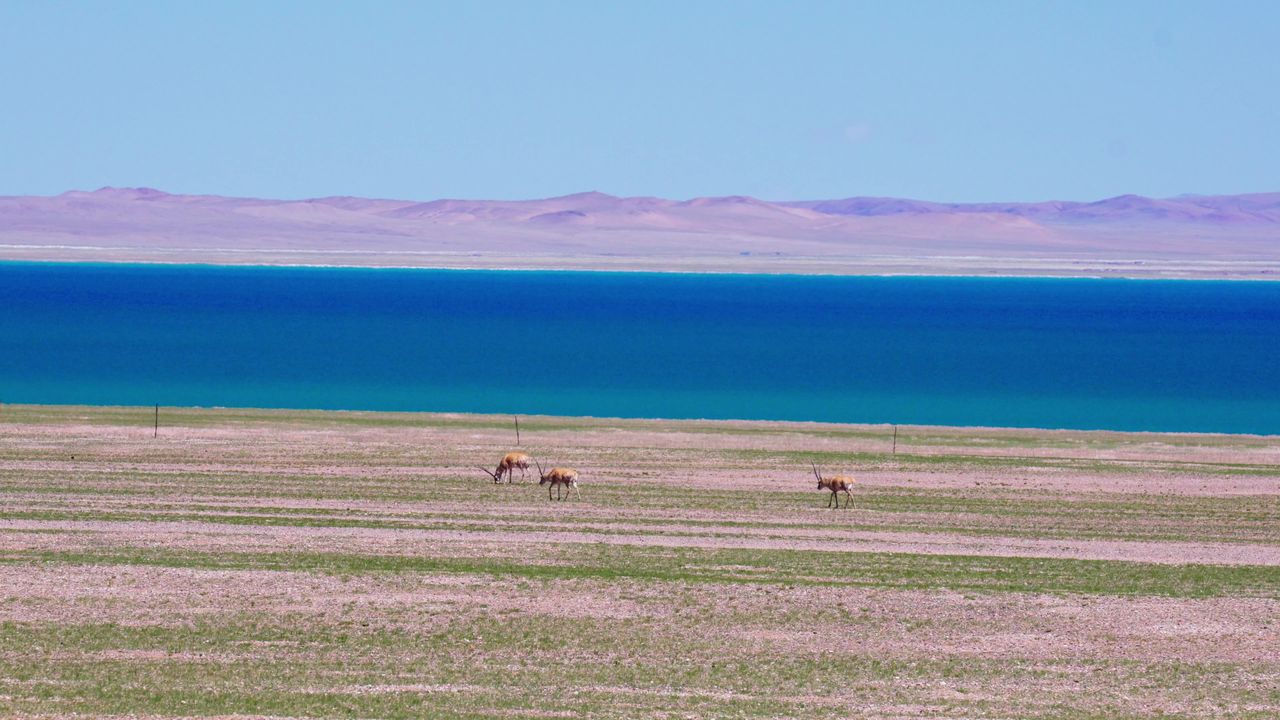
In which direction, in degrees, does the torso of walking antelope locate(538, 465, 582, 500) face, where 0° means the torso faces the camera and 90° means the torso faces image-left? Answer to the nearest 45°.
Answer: approximately 90°

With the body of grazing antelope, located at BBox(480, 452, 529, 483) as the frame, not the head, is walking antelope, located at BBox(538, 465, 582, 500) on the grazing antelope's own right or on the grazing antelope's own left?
on the grazing antelope's own left

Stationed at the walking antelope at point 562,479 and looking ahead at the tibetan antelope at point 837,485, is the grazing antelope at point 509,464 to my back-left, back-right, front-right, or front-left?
back-left

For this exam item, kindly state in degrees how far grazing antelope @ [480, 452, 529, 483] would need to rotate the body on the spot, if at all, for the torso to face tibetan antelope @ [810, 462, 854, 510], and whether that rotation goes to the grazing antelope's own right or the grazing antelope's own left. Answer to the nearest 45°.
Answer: approximately 135° to the grazing antelope's own left

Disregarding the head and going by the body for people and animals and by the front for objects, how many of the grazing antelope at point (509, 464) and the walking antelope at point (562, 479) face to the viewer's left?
2

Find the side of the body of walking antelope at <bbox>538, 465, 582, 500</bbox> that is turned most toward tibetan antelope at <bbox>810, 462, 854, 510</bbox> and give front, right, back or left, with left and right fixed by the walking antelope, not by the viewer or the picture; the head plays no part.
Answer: back

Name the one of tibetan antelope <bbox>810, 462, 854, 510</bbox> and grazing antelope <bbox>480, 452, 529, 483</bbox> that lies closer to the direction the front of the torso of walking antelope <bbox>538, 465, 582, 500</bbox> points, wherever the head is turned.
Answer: the grazing antelope

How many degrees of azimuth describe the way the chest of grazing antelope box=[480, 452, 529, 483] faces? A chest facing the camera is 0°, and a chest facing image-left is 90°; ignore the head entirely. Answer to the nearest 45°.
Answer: approximately 90°
